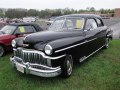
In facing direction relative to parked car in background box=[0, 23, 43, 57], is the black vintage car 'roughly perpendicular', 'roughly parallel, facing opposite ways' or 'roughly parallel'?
roughly parallel

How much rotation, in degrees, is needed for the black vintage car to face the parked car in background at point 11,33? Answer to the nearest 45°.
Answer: approximately 90° to its right

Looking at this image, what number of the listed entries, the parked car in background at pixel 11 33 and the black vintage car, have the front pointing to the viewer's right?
0

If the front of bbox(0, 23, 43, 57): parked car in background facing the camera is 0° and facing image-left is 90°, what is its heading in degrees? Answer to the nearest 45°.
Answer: approximately 45°
